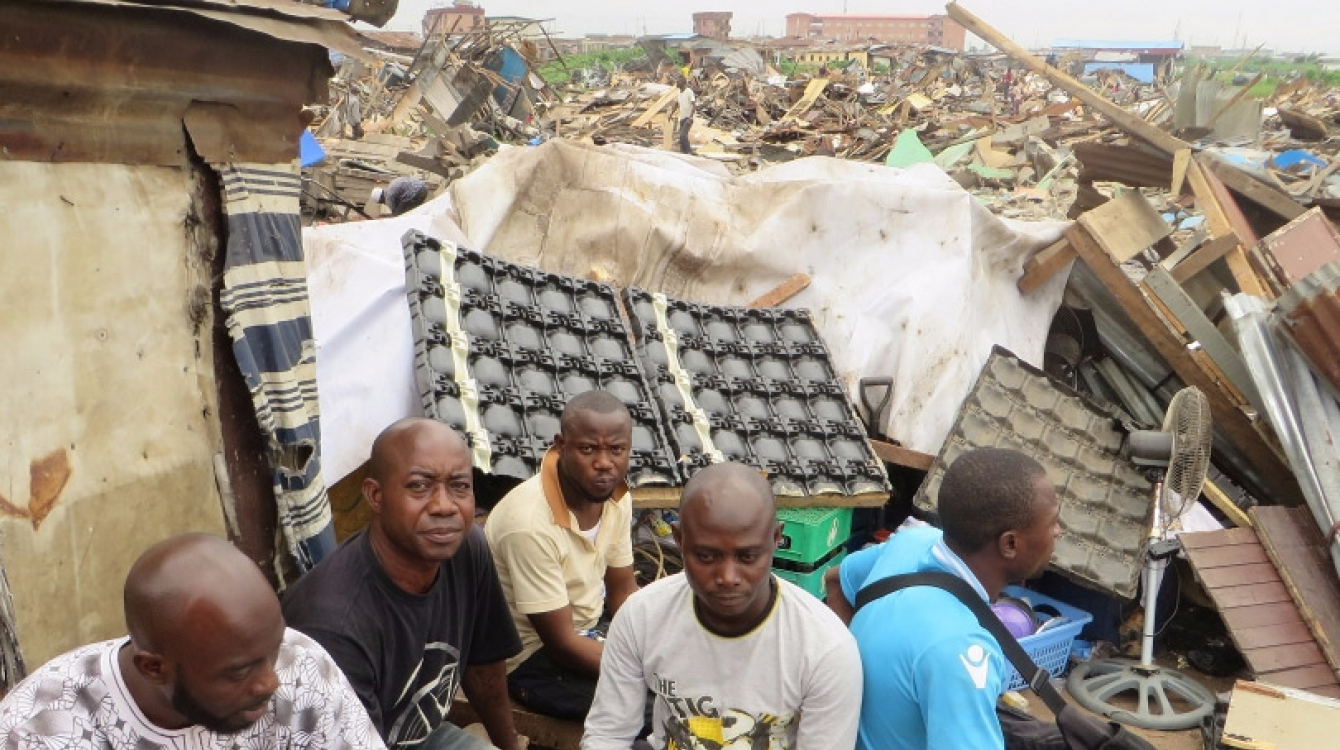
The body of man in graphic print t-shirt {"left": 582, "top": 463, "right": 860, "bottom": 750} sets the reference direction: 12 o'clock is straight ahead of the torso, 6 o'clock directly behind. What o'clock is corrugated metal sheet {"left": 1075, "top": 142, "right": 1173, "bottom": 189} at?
The corrugated metal sheet is roughly at 7 o'clock from the man in graphic print t-shirt.

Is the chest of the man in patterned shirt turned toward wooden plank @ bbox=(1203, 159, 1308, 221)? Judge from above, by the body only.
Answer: no

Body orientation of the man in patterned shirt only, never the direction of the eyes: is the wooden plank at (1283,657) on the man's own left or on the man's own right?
on the man's own left

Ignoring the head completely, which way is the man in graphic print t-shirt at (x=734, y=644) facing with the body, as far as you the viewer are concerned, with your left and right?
facing the viewer

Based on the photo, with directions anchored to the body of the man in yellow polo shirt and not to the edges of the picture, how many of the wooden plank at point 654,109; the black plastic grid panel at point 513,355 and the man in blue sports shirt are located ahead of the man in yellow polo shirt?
1

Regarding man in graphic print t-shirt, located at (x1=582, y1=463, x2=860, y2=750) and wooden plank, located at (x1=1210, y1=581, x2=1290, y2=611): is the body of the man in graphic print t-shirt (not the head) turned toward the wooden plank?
no

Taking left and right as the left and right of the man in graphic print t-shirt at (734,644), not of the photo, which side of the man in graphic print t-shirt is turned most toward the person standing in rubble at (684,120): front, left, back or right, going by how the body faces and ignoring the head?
back

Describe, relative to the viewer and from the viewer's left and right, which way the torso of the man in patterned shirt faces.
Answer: facing the viewer and to the right of the viewer

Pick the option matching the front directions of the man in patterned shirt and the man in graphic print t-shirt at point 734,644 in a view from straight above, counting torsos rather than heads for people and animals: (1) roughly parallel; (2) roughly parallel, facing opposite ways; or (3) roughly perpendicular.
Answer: roughly perpendicular

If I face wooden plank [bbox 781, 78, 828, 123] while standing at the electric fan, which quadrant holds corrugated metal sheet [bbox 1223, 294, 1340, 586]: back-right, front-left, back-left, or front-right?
front-right

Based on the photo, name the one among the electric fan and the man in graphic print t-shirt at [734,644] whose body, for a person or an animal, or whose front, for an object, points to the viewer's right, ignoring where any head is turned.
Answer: the electric fan

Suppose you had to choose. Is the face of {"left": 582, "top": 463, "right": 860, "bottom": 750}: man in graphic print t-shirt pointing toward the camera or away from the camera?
toward the camera

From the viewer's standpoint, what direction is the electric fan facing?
to the viewer's right

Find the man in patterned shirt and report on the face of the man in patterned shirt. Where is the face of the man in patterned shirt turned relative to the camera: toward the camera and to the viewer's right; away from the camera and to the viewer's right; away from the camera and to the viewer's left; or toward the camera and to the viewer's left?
toward the camera and to the viewer's right

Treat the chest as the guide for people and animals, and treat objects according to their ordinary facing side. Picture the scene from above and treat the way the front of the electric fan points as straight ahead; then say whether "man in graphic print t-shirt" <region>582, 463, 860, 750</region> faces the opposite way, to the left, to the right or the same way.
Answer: to the right

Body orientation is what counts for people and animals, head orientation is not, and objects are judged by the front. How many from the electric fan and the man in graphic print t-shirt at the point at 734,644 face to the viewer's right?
1

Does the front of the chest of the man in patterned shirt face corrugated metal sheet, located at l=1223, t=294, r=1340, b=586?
no

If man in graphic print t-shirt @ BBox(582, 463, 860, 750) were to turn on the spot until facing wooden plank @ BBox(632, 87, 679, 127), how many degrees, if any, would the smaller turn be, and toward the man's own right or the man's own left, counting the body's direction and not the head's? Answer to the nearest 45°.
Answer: approximately 180°
